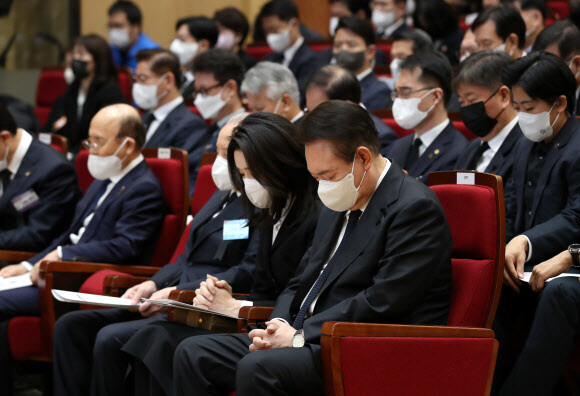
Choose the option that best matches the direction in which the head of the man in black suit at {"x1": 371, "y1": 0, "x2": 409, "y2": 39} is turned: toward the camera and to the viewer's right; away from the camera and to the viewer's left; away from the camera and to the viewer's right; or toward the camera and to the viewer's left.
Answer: toward the camera and to the viewer's left

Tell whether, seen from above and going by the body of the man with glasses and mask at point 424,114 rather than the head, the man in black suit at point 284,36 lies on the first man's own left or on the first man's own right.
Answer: on the first man's own right

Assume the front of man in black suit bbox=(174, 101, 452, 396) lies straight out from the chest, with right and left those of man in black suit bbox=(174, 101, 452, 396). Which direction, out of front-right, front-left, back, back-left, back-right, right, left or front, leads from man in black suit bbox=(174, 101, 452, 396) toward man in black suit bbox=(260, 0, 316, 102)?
back-right

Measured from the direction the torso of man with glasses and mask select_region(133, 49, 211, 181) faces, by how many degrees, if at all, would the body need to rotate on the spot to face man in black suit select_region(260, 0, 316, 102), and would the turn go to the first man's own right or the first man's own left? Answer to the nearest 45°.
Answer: approximately 180°

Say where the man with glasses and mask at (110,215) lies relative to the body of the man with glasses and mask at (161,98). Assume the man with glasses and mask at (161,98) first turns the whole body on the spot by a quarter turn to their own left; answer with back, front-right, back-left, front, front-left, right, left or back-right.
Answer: front-right

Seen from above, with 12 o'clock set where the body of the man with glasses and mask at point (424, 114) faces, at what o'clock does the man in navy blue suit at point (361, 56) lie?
The man in navy blue suit is roughly at 4 o'clock from the man with glasses and mask.

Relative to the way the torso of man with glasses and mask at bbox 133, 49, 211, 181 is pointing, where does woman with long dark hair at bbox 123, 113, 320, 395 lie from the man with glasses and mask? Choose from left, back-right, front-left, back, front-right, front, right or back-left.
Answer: front-left

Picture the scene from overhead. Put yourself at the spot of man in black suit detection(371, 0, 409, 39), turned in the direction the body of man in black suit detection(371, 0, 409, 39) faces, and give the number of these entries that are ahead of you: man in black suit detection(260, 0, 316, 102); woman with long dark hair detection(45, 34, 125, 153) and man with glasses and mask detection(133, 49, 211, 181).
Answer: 3

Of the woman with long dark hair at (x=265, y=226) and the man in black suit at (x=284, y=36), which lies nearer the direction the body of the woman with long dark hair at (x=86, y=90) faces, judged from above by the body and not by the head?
the woman with long dark hair

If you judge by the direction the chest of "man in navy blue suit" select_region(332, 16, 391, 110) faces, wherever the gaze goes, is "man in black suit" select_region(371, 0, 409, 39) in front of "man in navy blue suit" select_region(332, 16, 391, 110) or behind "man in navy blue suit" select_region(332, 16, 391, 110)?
behind
